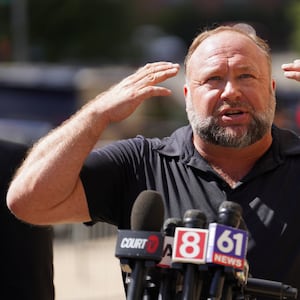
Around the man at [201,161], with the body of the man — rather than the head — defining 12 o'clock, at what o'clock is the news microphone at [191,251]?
The news microphone is roughly at 12 o'clock from the man.

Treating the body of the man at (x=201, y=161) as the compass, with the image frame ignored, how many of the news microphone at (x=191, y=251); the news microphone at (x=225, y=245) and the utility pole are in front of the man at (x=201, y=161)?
2

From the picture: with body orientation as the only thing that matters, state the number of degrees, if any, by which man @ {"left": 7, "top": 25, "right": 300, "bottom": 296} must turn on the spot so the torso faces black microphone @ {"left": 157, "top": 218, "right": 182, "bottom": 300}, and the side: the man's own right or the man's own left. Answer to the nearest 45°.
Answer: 0° — they already face it

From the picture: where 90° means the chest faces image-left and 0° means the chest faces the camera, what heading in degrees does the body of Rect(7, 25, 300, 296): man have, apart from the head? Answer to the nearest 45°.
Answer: approximately 0°

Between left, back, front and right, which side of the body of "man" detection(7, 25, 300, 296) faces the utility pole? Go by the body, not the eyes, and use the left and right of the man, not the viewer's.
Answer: back

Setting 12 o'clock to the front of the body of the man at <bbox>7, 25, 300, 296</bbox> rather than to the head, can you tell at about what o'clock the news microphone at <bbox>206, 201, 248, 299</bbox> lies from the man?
The news microphone is roughly at 12 o'clock from the man.

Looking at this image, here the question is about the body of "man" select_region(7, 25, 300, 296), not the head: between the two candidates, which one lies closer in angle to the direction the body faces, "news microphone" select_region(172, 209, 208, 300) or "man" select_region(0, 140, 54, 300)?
the news microphone

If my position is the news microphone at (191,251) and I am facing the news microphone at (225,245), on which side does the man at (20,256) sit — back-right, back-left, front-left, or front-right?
back-left

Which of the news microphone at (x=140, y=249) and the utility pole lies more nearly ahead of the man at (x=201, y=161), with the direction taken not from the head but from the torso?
the news microphone
